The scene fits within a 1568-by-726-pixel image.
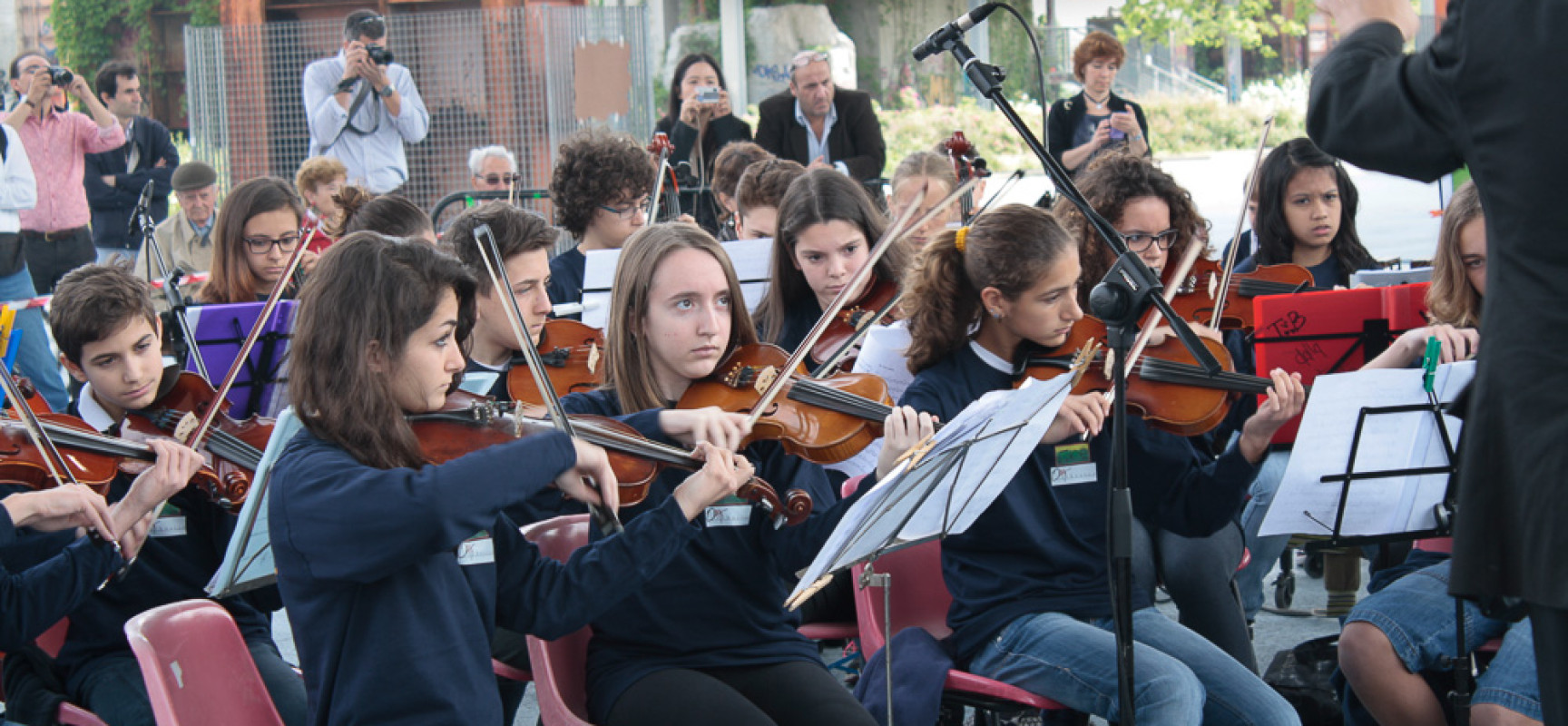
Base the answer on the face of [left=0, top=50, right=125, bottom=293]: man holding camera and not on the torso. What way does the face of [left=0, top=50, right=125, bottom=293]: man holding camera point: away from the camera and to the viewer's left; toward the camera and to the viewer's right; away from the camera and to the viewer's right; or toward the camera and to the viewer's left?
toward the camera and to the viewer's right

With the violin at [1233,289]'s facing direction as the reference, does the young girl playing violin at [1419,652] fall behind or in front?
in front

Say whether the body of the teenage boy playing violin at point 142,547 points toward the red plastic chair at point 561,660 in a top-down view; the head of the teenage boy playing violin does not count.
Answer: yes

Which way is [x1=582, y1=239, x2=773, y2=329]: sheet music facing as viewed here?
away from the camera

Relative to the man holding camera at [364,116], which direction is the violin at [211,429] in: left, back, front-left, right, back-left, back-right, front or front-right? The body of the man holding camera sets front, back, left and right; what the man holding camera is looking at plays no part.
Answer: front

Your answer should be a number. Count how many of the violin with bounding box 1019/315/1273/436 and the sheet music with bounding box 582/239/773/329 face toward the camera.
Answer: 1

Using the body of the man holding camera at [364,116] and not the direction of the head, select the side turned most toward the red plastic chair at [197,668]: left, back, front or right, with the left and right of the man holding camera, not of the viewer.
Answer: front

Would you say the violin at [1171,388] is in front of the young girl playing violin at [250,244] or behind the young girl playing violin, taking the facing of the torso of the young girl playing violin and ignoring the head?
in front

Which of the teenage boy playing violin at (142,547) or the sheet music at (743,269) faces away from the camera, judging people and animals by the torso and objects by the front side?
the sheet music

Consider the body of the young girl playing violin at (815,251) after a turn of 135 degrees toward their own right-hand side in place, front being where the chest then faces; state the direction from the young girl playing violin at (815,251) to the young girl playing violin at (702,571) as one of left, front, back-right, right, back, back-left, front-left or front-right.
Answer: left
